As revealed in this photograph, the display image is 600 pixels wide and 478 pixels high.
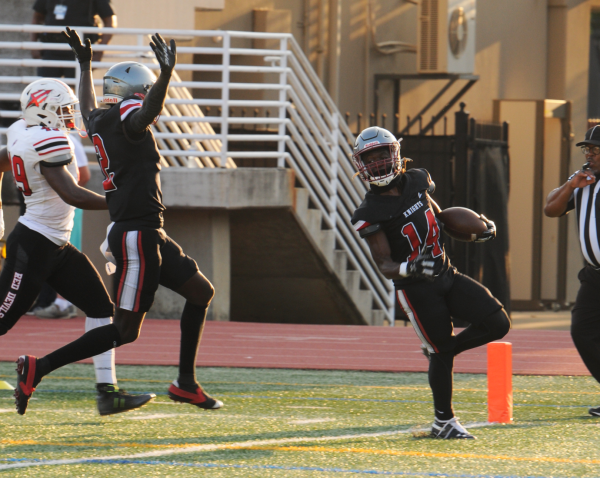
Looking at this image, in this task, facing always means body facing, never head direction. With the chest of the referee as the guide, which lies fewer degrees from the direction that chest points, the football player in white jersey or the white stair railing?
the football player in white jersey

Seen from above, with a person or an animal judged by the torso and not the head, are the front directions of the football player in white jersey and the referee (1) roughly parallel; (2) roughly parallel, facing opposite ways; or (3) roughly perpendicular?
roughly parallel, facing opposite ways

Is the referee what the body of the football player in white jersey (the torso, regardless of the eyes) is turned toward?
yes

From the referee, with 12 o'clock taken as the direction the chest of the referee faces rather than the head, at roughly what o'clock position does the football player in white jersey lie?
The football player in white jersey is roughly at 1 o'clock from the referee.

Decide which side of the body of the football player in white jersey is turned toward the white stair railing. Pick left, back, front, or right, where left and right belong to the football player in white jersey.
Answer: left

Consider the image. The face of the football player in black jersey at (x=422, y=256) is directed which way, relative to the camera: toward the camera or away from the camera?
toward the camera

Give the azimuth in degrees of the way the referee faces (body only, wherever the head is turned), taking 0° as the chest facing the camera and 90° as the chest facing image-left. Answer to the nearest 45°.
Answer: approximately 45°

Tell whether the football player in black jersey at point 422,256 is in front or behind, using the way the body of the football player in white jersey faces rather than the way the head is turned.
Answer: in front

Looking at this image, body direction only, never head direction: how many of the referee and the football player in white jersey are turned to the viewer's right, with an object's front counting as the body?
1

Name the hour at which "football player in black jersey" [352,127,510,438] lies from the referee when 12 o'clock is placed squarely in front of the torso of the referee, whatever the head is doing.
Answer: The football player in black jersey is roughly at 12 o'clock from the referee.

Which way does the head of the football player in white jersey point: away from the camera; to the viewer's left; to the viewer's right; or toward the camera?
to the viewer's right

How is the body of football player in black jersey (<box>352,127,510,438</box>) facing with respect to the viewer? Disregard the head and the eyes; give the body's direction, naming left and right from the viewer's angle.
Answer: facing the viewer and to the right of the viewer

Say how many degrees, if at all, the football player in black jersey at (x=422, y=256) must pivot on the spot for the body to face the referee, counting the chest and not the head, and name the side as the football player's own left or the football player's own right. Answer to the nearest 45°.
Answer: approximately 90° to the football player's own left

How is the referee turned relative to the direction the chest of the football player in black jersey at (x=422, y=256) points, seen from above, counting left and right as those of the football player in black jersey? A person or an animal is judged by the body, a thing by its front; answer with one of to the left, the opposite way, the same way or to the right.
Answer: to the right

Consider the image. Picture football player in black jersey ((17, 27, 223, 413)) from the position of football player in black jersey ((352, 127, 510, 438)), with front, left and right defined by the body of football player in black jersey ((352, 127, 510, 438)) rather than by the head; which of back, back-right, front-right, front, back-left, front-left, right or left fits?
back-right

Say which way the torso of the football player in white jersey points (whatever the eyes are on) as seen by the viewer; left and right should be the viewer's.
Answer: facing to the right of the viewer
